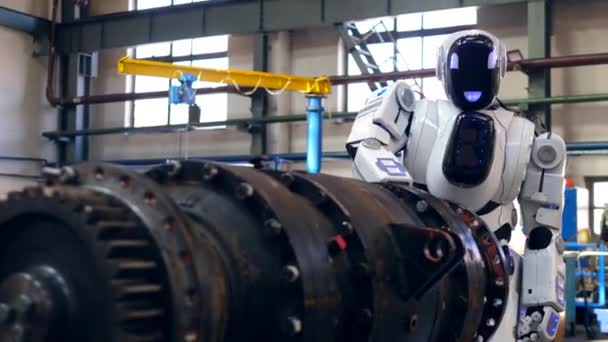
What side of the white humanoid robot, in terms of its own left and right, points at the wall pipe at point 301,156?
back

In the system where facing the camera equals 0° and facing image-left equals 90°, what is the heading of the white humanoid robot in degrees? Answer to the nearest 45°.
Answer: approximately 0°

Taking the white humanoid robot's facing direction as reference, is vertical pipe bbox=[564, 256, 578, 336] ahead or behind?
behind

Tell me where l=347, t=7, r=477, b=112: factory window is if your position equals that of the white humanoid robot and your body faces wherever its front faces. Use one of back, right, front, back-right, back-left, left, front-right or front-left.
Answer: back

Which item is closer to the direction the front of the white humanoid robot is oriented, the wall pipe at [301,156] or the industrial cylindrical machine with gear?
the industrial cylindrical machine with gear

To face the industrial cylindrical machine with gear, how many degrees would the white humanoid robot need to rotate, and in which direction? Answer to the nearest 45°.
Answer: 0° — it already faces it

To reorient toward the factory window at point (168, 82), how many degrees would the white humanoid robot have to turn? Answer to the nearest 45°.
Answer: approximately 135° to its right
